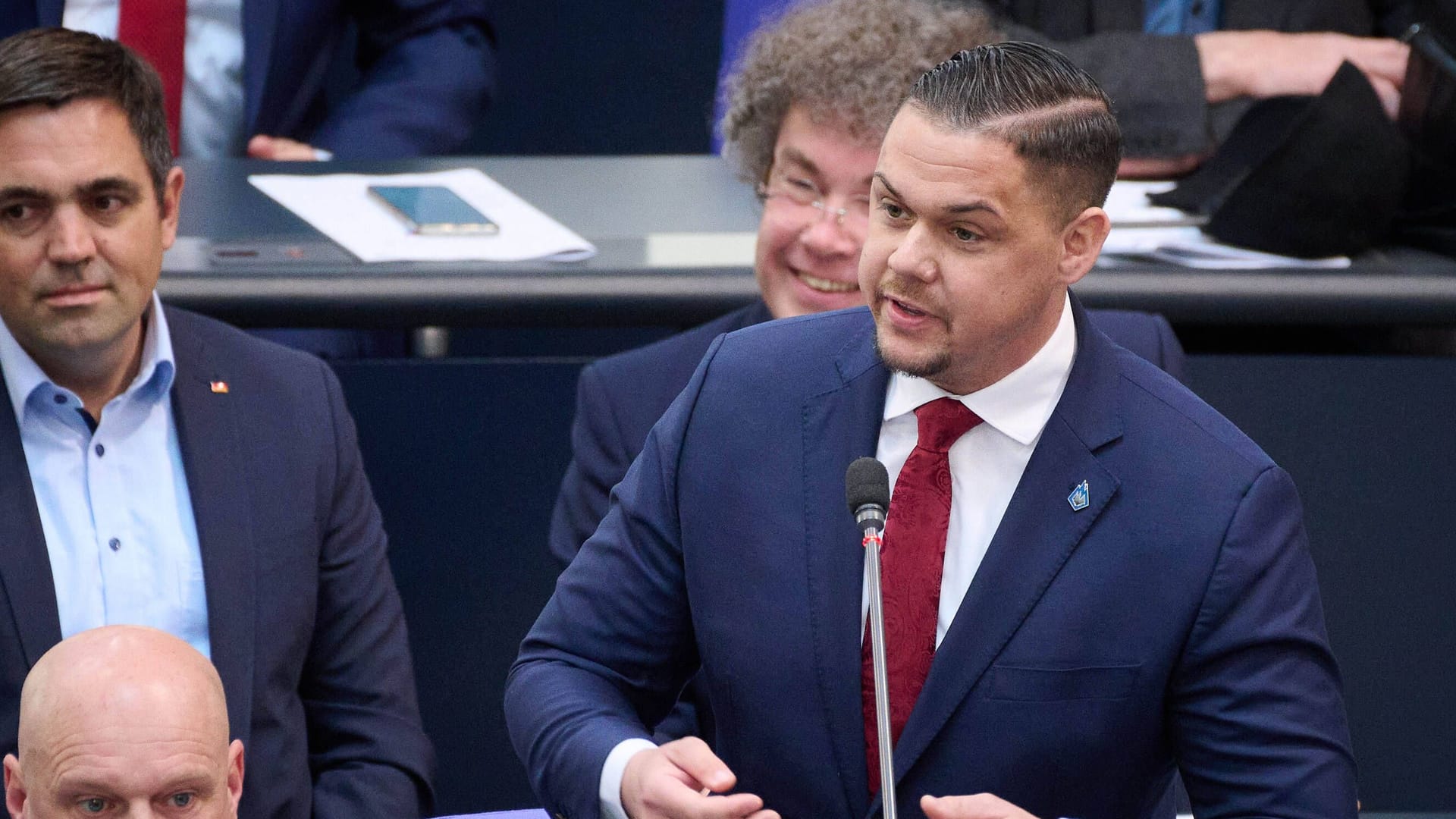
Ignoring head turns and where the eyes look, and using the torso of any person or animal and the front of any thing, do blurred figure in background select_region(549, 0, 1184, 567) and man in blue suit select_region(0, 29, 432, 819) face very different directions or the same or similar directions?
same or similar directions

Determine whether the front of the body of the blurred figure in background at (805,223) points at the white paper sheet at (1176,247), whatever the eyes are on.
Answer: no

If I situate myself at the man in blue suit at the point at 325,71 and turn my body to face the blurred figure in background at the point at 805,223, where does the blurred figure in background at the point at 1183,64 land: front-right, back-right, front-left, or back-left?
front-left

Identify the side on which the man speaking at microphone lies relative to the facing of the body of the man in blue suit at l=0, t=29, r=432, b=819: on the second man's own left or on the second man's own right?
on the second man's own left

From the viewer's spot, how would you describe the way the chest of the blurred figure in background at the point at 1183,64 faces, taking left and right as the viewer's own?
facing the viewer

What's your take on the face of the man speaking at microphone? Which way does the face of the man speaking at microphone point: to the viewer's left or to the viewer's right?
to the viewer's left

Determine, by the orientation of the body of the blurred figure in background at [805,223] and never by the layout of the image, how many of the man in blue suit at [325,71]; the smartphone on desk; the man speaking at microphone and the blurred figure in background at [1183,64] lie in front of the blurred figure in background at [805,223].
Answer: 1

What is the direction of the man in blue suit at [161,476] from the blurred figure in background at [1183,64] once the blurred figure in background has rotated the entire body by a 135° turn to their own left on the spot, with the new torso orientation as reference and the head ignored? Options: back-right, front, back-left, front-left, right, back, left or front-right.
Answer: back

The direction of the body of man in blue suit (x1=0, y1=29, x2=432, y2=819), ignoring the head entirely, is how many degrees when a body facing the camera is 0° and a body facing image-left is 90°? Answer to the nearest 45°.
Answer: approximately 45°

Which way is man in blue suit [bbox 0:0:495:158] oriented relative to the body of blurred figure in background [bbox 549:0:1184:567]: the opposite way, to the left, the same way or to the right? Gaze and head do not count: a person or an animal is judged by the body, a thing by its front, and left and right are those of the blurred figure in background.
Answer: the same way

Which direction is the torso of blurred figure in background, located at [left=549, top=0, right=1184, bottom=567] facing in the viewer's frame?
toward the camera

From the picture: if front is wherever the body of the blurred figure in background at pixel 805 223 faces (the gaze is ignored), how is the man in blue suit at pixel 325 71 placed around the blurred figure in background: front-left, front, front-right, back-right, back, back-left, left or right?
back-right

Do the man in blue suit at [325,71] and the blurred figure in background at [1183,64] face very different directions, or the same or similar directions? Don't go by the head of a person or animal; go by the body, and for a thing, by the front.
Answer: same or similar directions

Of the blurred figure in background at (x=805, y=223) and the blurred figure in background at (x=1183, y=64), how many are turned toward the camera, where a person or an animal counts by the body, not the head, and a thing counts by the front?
2

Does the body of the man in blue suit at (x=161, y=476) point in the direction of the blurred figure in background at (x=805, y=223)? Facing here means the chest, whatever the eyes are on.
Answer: no
